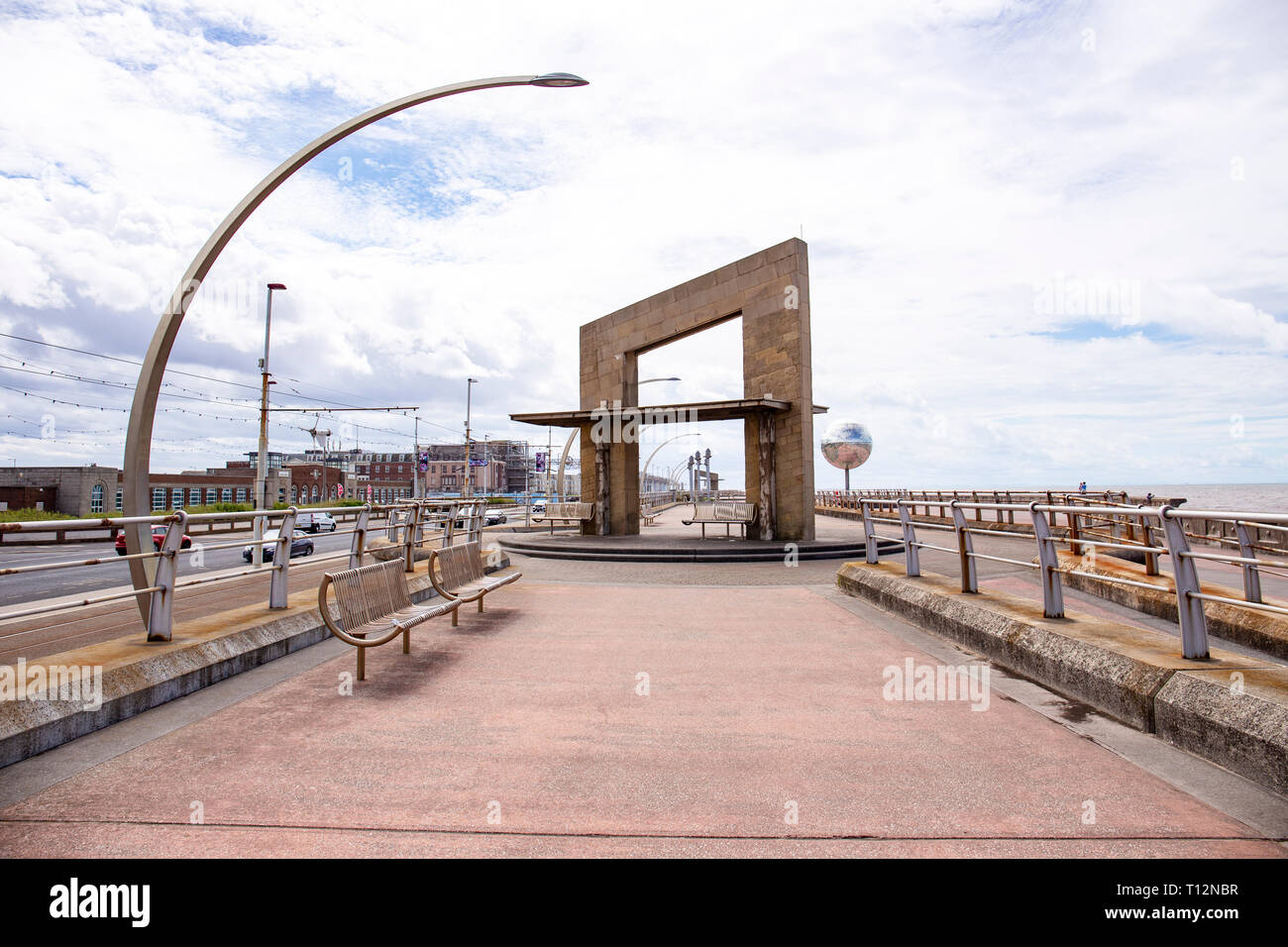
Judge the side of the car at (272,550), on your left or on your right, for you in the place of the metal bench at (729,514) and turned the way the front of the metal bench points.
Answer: on your right

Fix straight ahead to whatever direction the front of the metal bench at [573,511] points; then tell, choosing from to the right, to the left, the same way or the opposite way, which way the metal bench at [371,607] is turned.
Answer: to the left

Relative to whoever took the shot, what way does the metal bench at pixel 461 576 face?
facing the viewer and to the right of the viewer

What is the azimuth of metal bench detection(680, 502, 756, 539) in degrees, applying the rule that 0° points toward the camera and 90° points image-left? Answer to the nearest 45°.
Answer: approximately 45°

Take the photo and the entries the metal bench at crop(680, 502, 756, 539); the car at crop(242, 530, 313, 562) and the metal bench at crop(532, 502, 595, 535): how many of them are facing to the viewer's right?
0

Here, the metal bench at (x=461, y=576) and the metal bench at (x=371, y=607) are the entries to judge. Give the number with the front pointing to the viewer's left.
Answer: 0

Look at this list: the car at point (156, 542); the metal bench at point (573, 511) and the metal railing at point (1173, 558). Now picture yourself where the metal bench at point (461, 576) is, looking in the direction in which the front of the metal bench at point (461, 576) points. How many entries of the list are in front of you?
1

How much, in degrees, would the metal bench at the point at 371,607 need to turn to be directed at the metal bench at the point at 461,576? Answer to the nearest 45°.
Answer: approximately 135° to its left

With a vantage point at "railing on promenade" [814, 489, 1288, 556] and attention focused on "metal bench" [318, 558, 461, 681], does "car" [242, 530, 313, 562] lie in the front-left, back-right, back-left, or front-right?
front-right
